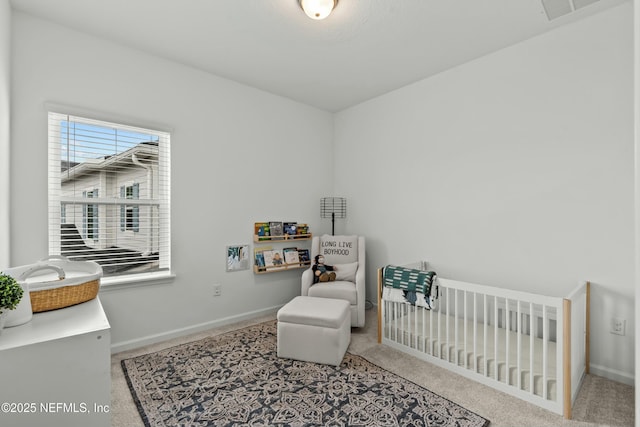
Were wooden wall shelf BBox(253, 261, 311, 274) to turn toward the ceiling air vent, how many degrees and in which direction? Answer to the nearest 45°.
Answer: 0° — it already faces it

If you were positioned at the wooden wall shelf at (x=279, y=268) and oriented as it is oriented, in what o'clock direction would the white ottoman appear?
The white ottoman is roughly at 1 o'clock from the wooden wall shelf.

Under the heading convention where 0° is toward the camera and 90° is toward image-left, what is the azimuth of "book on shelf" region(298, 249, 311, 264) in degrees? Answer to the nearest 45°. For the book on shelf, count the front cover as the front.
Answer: approximately 315°

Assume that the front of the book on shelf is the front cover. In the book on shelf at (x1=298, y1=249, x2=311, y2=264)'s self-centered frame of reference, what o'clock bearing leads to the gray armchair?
The gray armchair is roughly at 12 o'clock from the book on shelf.

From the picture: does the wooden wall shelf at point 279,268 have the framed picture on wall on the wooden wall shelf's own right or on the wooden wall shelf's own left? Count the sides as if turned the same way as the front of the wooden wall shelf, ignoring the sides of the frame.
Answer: on the wooden wall shelf's own right

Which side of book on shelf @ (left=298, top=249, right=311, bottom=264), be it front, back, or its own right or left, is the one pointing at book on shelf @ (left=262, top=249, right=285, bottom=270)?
right

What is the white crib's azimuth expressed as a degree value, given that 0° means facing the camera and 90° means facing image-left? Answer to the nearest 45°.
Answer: approximately 45°
